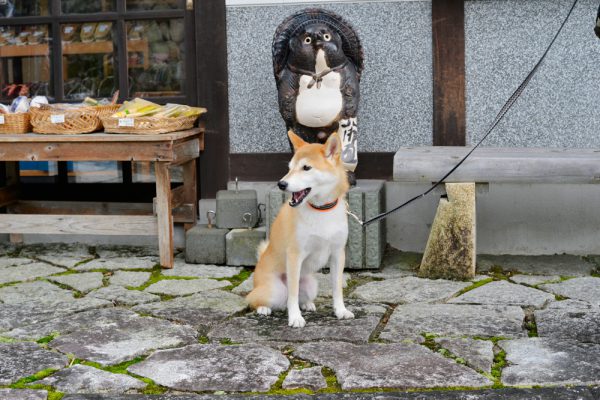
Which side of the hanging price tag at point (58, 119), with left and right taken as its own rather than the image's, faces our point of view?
front

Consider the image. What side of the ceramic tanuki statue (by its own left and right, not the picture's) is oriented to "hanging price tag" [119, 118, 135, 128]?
right

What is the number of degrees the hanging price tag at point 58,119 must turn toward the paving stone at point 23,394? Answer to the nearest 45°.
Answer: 0° — it already faces it

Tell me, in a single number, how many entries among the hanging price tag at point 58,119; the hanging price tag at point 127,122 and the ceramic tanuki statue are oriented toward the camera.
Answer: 3

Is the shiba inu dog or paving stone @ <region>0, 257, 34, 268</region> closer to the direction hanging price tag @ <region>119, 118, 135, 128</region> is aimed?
the shiba inu dog

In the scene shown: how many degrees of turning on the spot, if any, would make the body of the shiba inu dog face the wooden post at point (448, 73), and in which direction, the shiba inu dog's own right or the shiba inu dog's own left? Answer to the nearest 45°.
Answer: approximately 90° to the shiba inu dog's own left

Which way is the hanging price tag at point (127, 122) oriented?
toward the camera

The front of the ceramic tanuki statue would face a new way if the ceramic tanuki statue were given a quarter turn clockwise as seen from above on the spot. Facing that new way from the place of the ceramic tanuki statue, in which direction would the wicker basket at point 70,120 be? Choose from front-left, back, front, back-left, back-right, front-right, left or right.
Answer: front

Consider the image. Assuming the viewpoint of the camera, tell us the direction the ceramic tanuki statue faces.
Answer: facing the viewer

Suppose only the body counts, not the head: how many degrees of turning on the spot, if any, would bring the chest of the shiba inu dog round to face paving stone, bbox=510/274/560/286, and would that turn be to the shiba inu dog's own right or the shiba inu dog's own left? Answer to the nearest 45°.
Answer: approximately 90° to the shiba inu dog's own left

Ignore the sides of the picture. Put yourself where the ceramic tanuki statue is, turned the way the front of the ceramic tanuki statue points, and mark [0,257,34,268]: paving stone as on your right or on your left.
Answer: on your right
